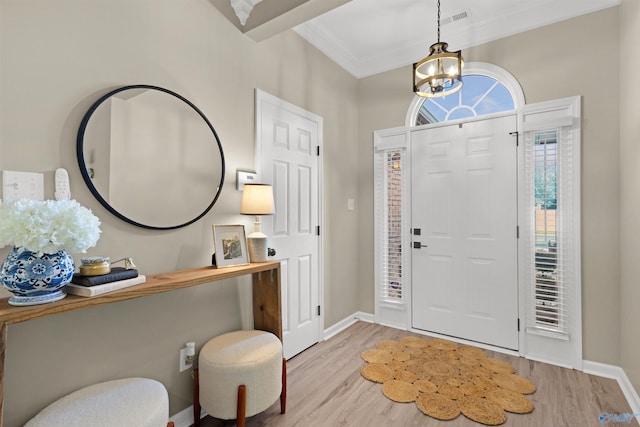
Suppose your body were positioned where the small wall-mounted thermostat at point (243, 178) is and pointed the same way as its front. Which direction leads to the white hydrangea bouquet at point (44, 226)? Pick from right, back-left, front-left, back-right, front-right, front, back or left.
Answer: right

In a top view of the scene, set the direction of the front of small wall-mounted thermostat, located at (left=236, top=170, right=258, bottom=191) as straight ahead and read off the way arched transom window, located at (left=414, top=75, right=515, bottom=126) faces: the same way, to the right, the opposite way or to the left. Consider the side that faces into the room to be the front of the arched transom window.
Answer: to the right

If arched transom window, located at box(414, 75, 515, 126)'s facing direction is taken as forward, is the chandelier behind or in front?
in front

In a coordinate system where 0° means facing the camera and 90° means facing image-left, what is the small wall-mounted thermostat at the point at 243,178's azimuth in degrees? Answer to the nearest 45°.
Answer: approximately 315°

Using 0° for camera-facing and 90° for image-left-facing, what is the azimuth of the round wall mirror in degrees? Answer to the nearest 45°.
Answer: approximately 315°

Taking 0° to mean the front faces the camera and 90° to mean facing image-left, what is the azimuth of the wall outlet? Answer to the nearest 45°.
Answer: approximately 315°

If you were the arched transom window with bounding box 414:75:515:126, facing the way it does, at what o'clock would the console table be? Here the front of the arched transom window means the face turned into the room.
The console table is roughly at 1 o'clock from the arched transom window.

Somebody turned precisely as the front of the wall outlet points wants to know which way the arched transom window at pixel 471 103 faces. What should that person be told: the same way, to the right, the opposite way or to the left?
to the right

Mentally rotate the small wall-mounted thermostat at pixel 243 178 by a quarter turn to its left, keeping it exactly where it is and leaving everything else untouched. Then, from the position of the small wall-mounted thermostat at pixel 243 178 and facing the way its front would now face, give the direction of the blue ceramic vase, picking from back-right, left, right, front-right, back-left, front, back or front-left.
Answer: back
